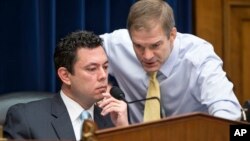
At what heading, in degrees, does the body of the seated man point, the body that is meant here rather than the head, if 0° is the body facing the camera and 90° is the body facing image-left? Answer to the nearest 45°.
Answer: approximately 315°

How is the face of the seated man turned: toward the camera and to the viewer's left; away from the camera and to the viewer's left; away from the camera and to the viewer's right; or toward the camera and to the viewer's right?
toward the camera and to the viewer's right

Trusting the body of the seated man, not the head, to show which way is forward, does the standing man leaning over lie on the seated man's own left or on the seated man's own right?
on the seated man's own left

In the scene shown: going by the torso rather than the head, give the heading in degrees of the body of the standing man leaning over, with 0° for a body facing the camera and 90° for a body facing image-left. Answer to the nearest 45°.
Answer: approximately 45°

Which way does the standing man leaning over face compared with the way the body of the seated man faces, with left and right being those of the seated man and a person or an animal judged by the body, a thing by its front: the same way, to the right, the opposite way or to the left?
to the right
